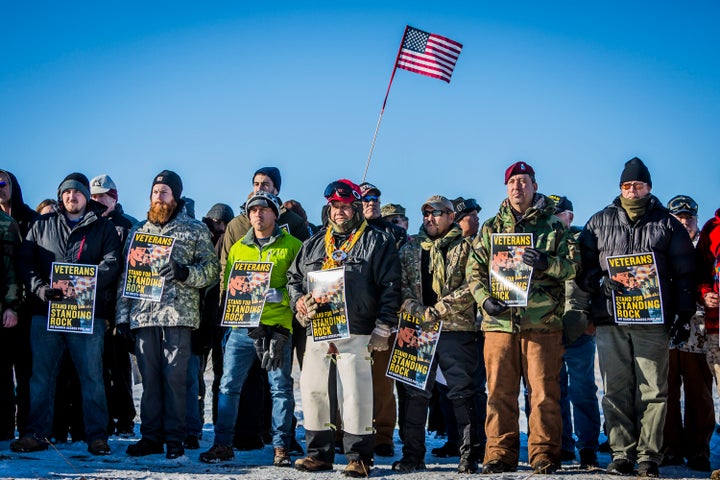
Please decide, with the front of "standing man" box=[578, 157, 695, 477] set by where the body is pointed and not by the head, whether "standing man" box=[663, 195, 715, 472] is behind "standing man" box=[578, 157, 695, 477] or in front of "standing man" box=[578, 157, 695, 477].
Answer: behind

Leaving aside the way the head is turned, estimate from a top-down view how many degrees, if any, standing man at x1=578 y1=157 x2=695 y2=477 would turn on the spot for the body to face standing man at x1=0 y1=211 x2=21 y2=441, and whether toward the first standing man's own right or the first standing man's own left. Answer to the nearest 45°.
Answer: approximately 90° to the first standing man's own right

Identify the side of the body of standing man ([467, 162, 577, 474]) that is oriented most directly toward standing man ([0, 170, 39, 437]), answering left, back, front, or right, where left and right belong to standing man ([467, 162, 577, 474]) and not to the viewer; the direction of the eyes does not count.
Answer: right

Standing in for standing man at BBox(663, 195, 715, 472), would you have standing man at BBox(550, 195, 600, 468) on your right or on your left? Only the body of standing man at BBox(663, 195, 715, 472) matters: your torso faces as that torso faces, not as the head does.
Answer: on your right

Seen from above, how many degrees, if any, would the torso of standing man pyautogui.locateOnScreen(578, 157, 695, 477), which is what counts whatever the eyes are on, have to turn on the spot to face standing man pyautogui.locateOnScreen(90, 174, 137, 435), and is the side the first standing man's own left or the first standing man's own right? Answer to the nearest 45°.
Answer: approximately 90° to the first standing man's own right

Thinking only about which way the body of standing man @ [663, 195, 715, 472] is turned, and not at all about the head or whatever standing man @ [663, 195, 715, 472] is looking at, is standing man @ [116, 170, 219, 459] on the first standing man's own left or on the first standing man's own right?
on the first standing man's own right

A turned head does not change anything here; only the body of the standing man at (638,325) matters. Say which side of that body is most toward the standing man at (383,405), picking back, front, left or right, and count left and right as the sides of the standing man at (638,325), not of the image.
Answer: right

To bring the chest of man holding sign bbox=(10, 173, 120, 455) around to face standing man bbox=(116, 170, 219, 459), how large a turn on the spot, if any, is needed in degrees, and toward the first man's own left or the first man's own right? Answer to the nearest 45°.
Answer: approximately 45° to the first man's own left

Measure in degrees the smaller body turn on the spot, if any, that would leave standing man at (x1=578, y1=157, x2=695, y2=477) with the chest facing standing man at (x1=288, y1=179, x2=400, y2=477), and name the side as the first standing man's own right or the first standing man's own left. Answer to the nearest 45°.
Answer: approximately 90° to the first standing man's own right

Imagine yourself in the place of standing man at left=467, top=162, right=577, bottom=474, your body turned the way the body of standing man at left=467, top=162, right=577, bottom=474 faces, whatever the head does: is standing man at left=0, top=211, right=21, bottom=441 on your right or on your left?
on your right
